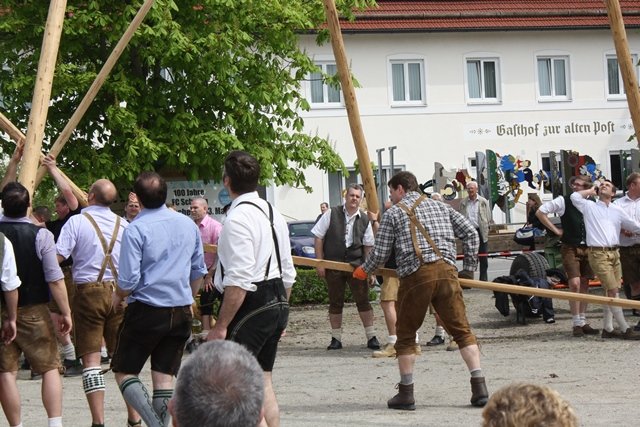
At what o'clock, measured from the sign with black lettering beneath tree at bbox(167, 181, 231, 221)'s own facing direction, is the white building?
The white building is roughly at 7 o'clock from the sign with black lettering beneath tree.

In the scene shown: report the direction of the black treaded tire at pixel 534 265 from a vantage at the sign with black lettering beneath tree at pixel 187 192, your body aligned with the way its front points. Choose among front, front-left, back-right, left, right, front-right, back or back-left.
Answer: front-left

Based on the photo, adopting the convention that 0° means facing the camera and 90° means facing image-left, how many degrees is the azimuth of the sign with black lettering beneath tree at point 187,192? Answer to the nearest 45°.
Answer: approximately 0°

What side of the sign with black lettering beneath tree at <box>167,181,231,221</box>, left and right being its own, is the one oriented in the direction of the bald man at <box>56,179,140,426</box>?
front

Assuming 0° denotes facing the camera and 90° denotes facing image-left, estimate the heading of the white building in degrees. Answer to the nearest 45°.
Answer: approximately 0°

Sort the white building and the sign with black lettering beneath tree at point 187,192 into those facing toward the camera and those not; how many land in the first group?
2

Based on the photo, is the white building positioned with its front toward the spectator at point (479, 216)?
yes

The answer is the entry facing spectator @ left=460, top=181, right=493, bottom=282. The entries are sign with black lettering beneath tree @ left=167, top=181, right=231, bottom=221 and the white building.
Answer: the white building

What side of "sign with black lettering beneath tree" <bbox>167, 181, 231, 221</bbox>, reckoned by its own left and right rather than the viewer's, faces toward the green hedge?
left

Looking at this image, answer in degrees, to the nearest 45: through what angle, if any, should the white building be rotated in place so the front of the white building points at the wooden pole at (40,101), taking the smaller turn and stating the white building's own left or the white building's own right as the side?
0° — it already faces it

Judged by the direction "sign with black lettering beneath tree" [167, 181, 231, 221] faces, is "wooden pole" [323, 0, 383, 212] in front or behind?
in front

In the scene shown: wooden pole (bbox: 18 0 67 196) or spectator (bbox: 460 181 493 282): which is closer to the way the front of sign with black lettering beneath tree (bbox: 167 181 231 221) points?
the wooden pole

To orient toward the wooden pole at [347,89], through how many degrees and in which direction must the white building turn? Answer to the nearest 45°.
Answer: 0° — it already faces it
